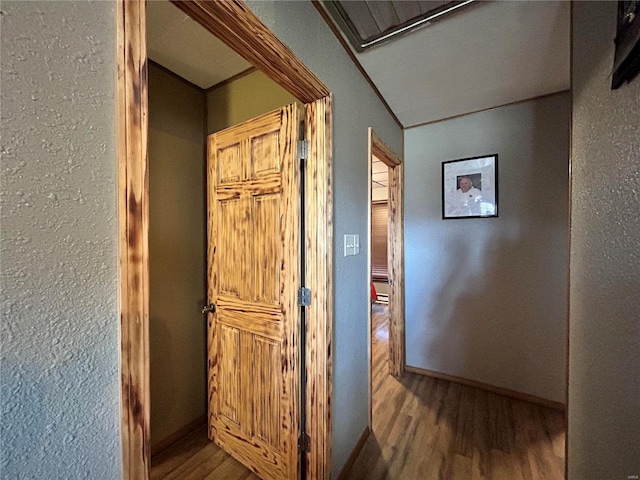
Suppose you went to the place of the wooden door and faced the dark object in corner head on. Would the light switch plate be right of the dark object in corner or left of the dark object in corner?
left

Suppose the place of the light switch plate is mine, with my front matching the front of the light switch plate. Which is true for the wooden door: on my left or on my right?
on my right

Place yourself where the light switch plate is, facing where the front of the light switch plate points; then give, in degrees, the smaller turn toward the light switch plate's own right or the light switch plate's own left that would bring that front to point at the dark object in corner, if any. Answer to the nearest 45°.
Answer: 0° — it already faces it

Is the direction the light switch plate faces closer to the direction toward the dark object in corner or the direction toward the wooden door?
the dark object in corner

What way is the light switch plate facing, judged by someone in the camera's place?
facing the viewer and to the right of the viewer
